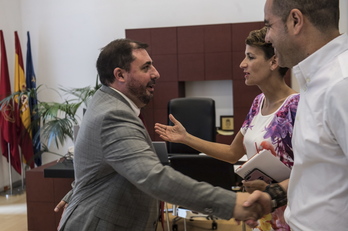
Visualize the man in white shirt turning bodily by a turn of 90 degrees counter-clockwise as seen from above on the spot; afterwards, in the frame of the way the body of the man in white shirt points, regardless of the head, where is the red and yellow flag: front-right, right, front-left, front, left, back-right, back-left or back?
back-right

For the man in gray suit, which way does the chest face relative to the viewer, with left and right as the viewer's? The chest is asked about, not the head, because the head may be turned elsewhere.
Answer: facing to the right of the viewer

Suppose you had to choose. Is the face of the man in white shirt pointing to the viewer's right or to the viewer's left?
to the viewer's left

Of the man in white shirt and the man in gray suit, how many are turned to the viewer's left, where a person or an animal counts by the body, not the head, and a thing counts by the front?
1

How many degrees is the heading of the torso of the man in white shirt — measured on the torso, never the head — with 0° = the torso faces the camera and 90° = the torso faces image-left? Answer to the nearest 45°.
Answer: approximately 90°

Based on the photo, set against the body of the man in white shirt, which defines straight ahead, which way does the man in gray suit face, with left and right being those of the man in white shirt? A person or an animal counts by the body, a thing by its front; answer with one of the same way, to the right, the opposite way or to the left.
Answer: the opposite way

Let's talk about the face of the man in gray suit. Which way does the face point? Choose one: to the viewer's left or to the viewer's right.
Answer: to the viewer's right

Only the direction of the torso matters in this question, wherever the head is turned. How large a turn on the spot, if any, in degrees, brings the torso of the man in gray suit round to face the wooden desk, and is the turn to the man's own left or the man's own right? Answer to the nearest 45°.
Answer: approximately 135° to the man's own left
